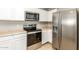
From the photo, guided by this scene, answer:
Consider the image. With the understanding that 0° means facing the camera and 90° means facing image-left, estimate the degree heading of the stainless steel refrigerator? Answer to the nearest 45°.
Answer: approximately 45°
